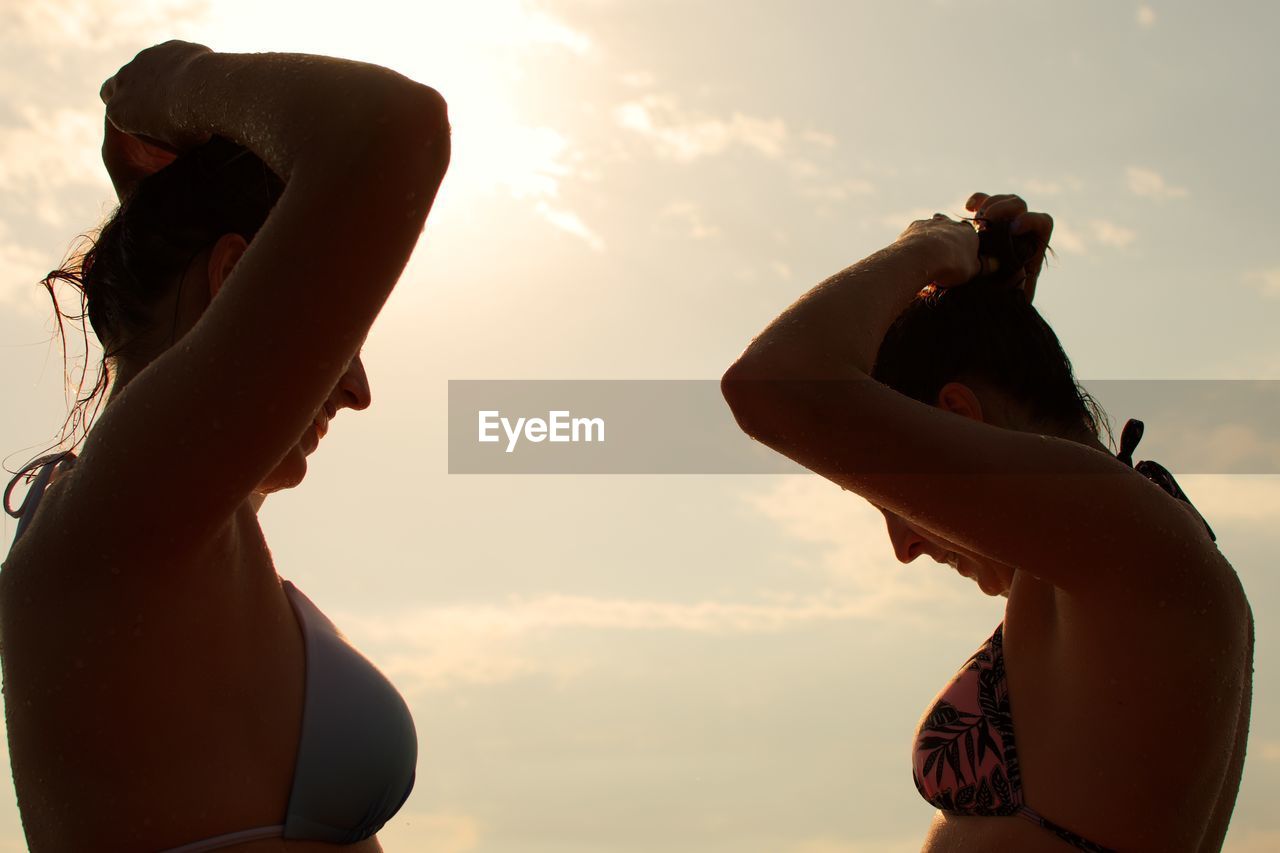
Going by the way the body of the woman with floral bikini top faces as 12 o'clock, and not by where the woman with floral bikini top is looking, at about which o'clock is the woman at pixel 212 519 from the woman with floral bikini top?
The woman is roughly at 11 o'clock from the woman with floral bikini top.

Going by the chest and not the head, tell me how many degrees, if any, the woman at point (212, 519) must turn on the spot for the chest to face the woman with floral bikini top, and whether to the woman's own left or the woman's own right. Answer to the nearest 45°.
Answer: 0° — they already face them

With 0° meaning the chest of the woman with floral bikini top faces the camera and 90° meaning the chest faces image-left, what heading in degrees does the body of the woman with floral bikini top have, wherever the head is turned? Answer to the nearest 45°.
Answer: approximately 90°

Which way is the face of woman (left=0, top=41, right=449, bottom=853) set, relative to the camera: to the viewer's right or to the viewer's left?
to the viewer's right

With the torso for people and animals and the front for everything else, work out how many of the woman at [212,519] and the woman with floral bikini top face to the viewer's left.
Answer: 1

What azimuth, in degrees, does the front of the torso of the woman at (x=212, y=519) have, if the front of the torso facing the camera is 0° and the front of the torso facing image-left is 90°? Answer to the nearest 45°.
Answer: approximately 270°

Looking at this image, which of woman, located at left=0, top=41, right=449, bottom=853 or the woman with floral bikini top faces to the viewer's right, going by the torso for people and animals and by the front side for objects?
the woman
